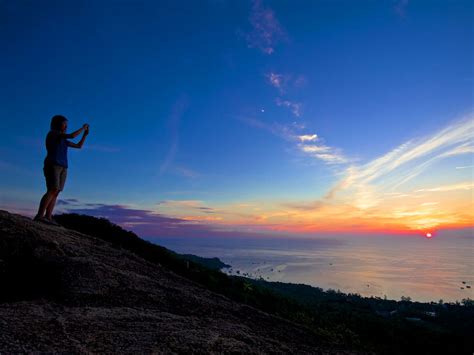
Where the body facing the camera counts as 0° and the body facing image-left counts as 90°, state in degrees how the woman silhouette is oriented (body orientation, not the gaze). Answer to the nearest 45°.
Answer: approximately 270°
